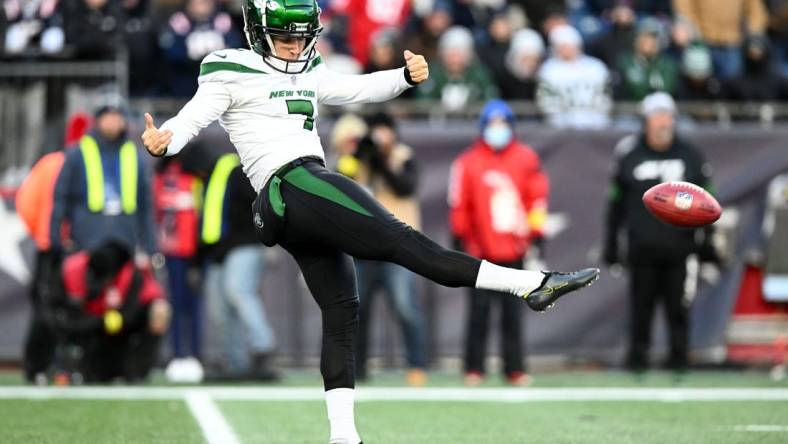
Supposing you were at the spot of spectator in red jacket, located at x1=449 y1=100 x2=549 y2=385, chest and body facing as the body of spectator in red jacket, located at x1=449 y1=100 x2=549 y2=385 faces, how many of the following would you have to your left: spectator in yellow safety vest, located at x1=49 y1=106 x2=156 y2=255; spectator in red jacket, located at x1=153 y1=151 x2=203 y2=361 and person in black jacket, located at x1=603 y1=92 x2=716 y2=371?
1

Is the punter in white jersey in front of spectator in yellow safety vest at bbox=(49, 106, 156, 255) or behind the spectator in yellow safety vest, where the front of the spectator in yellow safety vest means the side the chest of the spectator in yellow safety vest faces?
in front

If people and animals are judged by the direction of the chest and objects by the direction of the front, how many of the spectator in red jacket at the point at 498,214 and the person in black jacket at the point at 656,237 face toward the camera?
2

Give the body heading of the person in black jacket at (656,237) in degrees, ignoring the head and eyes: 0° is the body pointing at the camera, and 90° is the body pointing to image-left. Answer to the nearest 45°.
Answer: approximately 0°

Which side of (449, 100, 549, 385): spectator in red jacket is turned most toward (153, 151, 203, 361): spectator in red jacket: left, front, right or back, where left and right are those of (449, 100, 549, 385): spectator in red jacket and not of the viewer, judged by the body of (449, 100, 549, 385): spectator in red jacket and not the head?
right

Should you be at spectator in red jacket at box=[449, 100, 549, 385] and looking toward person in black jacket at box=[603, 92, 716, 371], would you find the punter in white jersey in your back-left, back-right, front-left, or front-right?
back-right

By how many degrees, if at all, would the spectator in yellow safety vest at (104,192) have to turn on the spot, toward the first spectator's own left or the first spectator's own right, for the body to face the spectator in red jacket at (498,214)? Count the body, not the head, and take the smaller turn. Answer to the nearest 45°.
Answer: approximately 90° to the first spectator's own left

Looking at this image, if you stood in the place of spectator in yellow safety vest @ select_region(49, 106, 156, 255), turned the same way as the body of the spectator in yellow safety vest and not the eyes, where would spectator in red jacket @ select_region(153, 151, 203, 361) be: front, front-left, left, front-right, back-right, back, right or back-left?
back-left
